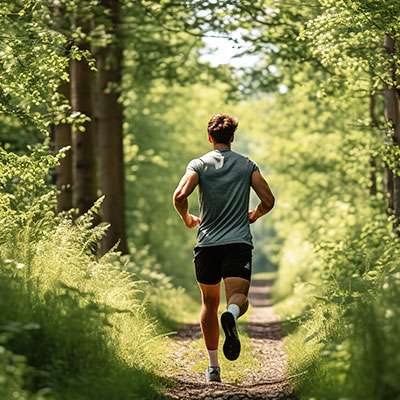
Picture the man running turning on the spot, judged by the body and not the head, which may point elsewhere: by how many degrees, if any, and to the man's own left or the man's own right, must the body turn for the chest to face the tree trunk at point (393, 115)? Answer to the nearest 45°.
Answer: approximately 45° to the man's own right

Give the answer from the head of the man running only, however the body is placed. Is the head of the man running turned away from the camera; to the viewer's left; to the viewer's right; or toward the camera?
away from the camera

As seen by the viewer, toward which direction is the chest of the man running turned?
away from the camera
